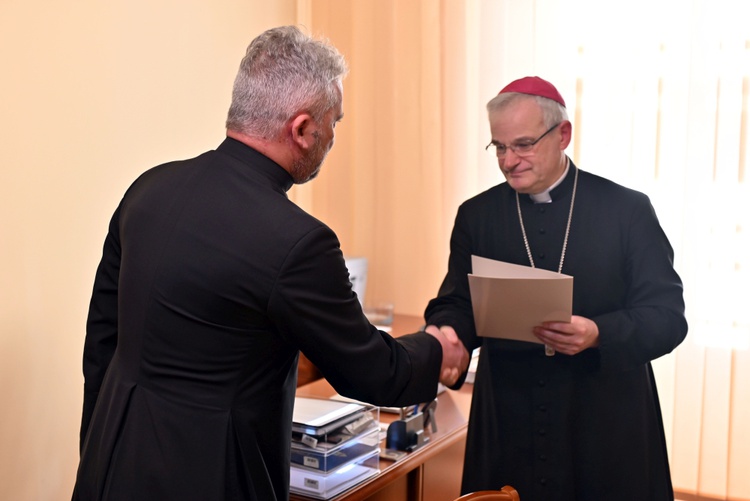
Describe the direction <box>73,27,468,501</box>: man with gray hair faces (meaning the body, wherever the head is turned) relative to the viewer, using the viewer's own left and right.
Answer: facing away from the viewer and to the right of the viewer

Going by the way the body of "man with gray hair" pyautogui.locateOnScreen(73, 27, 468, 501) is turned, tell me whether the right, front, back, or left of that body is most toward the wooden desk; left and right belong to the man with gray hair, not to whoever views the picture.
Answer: front

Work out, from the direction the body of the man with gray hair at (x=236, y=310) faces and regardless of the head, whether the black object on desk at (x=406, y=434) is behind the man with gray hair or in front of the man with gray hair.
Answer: in front

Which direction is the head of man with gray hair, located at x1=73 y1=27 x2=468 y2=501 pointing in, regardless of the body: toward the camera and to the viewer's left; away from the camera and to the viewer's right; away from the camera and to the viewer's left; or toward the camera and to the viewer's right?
away from the camera and to the viewer's right
